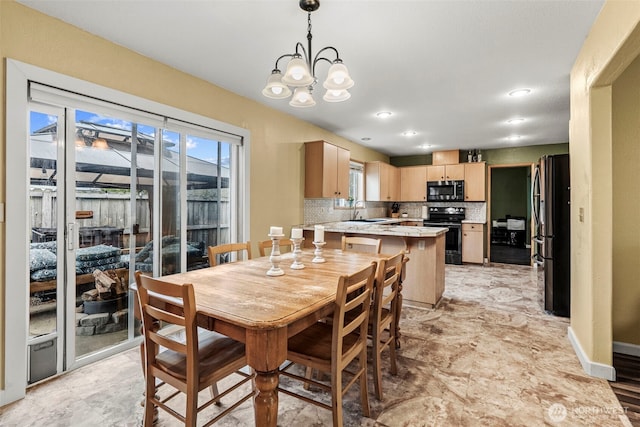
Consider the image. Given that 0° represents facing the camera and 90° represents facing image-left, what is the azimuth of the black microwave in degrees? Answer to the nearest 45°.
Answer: approximately 0°

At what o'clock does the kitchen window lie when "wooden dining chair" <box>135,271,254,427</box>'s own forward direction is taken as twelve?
The kitchen window is roughly at 12 o'clock from the wooden dining chair.

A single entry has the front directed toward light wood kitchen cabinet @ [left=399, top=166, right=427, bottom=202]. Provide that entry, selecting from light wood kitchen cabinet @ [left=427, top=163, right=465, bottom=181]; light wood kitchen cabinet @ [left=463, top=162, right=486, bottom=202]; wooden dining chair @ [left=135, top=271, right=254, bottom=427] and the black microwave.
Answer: the wooden dining chair

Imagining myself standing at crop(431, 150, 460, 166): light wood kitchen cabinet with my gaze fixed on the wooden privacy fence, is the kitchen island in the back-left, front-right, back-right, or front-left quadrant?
front-left

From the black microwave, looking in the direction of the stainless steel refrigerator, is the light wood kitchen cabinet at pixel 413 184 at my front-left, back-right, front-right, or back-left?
back-right

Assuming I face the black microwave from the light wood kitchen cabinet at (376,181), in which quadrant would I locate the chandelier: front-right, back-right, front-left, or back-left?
back-right

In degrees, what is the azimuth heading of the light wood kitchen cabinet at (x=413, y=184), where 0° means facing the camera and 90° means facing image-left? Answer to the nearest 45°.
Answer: approximately 0°

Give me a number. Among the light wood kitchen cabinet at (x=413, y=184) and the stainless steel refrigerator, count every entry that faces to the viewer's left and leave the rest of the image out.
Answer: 1

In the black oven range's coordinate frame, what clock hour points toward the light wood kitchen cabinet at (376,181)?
The light wood kitchen cabinet is roughly at 2 o'clock from the black oven range.

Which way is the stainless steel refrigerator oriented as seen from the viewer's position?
to the viewer's left

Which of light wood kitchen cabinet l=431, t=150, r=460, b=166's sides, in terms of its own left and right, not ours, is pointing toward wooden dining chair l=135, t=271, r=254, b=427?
front

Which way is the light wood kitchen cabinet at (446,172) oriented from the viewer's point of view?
toward the camera

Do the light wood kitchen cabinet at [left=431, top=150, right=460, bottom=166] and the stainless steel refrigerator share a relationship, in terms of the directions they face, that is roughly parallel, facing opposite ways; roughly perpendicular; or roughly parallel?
roughly perpendicular

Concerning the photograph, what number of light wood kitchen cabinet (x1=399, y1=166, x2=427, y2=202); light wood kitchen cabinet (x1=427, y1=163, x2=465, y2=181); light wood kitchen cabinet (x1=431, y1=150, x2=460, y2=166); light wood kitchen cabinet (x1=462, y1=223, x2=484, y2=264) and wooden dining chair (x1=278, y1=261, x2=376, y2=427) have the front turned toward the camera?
4

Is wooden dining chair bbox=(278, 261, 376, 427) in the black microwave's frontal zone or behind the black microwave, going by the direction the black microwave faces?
frontal zone

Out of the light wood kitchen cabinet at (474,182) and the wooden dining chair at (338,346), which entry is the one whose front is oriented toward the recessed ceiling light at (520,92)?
the light wood kitchen cabinet

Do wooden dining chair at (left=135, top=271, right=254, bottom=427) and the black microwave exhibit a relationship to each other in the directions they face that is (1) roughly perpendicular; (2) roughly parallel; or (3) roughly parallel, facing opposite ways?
roughly parallel, facing opposite ways

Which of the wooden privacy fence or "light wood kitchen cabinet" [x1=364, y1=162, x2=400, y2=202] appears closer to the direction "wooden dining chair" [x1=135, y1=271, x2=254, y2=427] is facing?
the light wood kitchen cabinet

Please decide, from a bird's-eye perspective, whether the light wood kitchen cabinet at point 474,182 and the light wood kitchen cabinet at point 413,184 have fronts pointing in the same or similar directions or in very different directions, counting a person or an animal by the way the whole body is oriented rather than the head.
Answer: same or similar directions

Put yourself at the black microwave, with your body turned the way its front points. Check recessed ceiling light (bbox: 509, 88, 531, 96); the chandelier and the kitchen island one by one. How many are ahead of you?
3

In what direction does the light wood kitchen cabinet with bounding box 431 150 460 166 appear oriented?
toward the camera
